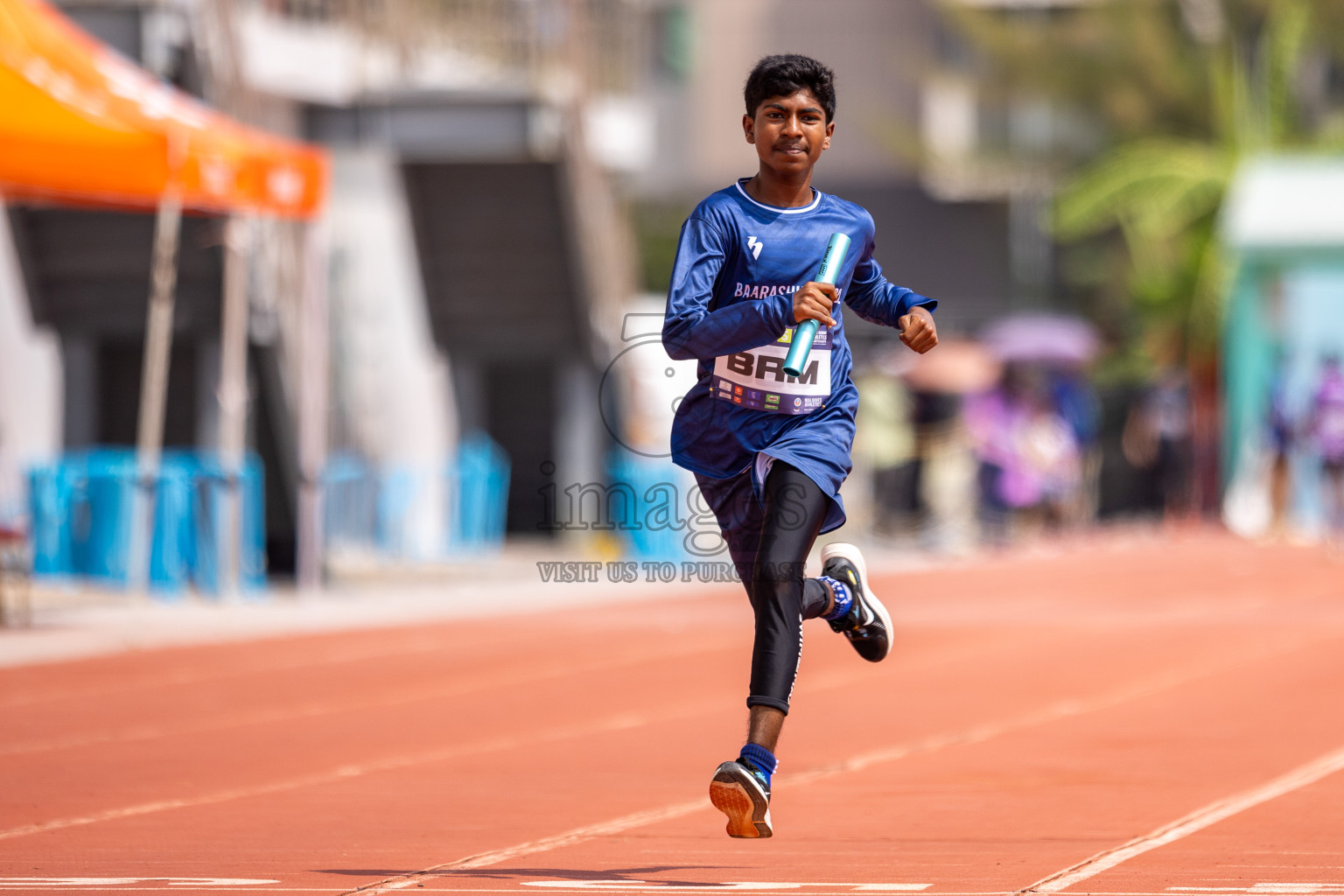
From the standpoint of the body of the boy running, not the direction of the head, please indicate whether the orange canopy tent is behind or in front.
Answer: behind

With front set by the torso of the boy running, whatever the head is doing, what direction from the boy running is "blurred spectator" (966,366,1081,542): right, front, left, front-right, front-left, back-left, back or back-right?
back

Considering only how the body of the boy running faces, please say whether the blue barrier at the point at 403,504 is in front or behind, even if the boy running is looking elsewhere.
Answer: behind

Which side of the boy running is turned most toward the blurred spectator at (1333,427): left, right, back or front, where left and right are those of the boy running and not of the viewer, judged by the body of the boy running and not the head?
back

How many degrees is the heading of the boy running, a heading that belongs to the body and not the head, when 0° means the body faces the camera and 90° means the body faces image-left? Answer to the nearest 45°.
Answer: approximately 0°

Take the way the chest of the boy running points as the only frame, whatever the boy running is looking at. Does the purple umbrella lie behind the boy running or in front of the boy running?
behind

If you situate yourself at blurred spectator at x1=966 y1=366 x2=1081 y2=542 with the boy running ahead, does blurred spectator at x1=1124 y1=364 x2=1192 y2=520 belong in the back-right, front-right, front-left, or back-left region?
back-left

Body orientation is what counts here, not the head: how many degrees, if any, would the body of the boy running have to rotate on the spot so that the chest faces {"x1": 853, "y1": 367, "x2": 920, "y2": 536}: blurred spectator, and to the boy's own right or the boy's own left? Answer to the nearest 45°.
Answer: approximately 180°

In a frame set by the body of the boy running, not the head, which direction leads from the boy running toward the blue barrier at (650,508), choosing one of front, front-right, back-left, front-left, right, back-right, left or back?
back

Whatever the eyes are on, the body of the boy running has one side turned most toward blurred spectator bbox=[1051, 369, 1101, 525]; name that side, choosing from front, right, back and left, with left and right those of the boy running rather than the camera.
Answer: back
